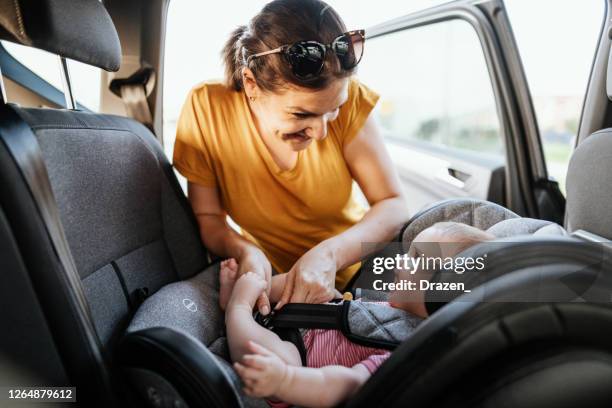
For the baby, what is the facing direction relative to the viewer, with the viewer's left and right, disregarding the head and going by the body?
facing to the left of the viewer

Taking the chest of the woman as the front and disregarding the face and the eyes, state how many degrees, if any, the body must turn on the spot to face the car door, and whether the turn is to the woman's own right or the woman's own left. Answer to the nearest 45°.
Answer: approximately 135° to the woman's own left

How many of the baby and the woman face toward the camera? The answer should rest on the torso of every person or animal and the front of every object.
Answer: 1

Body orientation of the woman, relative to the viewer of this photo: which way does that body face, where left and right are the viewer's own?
facing the viewer

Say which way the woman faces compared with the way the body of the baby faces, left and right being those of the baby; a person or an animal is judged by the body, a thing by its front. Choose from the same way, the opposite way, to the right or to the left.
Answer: to the left

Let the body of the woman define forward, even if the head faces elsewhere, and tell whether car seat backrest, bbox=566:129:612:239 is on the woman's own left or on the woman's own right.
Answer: on the woman's own left

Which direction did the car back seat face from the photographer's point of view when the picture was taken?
facing the viewer and to the right of the viewer
